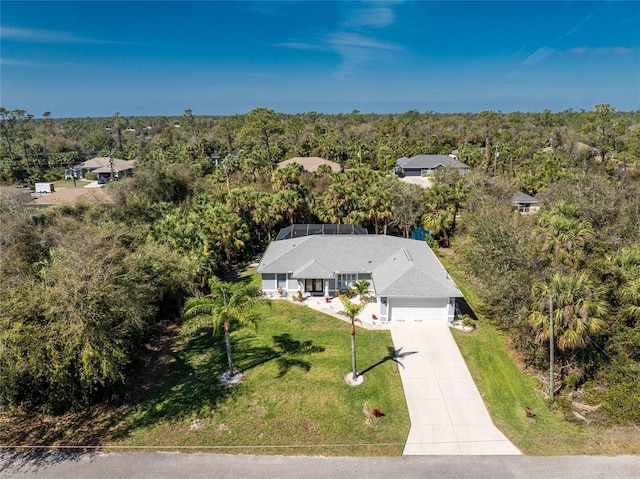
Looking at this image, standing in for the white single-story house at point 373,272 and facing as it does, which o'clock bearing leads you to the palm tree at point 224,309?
The palm tree is roughly at 1 o'clock from the white single-story house.

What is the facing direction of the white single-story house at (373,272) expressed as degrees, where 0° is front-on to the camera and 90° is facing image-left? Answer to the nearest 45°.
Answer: approximately 0°

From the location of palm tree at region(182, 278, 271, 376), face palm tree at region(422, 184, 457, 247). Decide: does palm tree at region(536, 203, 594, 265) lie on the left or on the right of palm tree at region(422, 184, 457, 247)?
right

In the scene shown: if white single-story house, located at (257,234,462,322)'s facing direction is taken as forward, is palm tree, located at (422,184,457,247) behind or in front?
behind

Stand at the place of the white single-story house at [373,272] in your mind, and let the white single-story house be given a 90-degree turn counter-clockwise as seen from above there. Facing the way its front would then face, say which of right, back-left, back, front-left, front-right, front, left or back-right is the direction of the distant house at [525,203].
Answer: front-left
